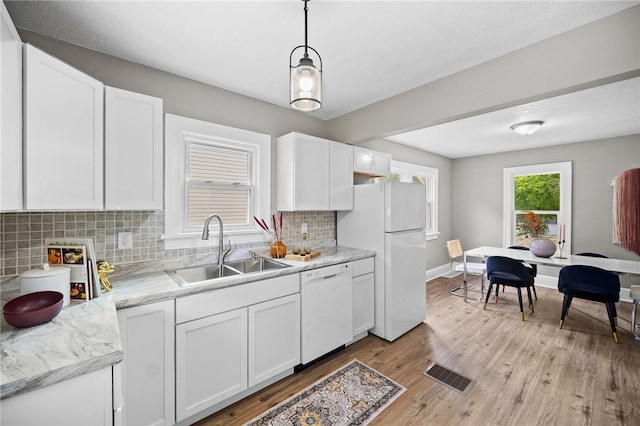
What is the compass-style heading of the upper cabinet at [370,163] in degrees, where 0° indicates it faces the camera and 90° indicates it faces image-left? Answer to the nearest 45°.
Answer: approximately 315°

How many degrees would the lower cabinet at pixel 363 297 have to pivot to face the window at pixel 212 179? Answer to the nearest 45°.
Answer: approximately 90° to its right

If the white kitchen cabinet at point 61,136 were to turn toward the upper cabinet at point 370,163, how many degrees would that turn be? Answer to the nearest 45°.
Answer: approximately 45° to its left

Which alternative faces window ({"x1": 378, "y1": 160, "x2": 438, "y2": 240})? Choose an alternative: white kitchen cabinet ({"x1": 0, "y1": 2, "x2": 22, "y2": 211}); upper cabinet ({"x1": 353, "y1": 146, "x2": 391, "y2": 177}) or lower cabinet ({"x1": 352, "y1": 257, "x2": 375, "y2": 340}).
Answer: the white kitchen cabinet

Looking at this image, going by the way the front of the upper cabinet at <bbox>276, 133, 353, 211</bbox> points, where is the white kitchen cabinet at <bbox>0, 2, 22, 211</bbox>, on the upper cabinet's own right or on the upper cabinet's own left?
on the upper cabinet's own right

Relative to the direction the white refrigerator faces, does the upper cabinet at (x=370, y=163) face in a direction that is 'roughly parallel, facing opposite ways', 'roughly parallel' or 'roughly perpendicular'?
roughly parallel

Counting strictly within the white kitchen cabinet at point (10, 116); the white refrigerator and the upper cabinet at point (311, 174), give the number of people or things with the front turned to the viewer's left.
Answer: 0

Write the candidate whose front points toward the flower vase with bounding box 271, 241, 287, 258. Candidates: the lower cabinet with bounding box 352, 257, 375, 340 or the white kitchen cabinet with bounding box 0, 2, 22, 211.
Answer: the white kitchen cabinet

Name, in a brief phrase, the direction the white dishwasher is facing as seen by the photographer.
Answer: facing the viewer and to the right of the viewer

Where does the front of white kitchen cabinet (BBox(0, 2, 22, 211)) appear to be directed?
to the viewer's right

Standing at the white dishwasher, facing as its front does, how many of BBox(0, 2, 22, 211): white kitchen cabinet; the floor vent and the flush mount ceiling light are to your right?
1

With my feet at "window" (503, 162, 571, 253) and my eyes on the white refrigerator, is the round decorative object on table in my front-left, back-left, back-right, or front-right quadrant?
front-left

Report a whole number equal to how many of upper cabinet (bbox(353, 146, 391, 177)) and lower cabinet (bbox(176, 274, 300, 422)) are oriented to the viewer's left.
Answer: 0
